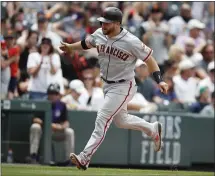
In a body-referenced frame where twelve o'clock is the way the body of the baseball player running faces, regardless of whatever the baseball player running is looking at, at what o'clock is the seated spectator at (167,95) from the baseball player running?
The seated spectator is roughly at 5 o'clock from the baseball player running.

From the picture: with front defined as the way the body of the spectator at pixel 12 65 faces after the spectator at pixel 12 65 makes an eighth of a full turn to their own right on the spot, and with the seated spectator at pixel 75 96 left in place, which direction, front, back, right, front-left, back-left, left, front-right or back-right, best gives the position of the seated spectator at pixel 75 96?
back-left

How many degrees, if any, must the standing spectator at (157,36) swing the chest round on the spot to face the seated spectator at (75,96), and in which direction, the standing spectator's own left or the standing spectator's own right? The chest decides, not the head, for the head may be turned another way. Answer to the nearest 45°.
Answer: approximately 45° to the standing spectator's own right

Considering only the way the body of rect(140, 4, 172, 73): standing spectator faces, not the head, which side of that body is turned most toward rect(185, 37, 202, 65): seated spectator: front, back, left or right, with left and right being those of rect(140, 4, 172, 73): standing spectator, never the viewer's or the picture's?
left

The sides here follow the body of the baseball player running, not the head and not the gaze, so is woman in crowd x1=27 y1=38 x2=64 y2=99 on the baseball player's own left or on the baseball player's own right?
on the baseball player's own right

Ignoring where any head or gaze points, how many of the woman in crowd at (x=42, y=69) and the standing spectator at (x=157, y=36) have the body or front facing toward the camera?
2

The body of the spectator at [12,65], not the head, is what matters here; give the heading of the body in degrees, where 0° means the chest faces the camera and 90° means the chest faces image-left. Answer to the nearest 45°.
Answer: approximately 0°
